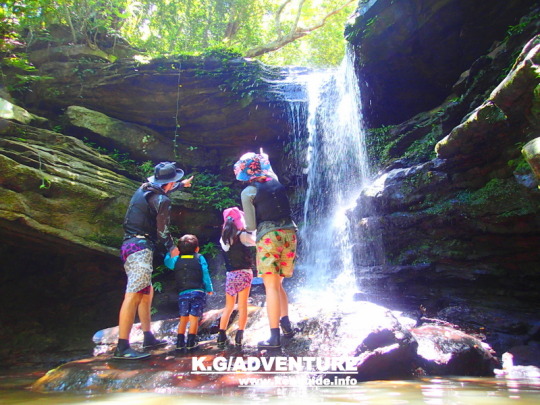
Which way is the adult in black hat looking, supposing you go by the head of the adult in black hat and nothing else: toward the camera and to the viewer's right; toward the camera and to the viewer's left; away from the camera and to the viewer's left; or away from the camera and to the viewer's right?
away from the camera and to the viewer's right

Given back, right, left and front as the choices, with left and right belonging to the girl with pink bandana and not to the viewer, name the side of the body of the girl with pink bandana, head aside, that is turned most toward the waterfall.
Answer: front

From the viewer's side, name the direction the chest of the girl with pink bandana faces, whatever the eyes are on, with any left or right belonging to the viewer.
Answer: facing away from the viewer and to the right of the viewer

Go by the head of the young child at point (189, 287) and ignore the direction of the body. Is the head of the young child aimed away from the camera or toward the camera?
away from the camera

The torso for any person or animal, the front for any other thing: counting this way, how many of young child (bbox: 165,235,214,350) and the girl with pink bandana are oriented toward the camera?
0

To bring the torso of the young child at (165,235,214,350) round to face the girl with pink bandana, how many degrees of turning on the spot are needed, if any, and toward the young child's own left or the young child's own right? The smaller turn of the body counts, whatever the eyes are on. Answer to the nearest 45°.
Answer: approximately 135° to the young child's own right

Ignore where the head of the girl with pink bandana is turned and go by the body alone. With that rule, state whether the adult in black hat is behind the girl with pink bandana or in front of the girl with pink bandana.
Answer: behind

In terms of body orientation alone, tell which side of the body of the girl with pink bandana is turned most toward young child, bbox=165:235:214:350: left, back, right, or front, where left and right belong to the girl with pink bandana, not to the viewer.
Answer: left

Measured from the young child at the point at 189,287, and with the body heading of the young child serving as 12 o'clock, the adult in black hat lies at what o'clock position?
The adult in black hat is roughly at 8 o'clock from the young child.

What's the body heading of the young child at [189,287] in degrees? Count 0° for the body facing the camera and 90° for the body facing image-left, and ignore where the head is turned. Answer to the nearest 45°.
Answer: approximately 180°

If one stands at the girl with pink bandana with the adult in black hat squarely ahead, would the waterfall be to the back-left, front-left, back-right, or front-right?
back-right
